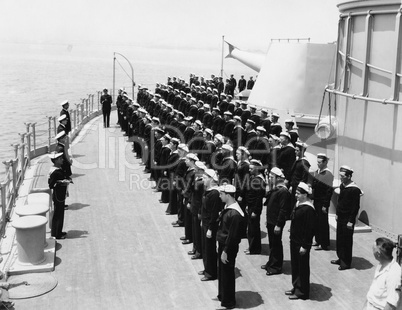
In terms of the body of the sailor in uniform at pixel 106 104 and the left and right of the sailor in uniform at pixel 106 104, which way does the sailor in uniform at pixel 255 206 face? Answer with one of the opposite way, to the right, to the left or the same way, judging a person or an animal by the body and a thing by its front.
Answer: to the right

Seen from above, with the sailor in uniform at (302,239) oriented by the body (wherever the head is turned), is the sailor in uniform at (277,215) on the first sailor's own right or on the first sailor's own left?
on the first sailor's own right

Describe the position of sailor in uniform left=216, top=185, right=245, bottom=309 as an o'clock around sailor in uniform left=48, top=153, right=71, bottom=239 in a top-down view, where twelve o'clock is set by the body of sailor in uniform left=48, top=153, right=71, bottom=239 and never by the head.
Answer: sailor in uniform left=216, top=185, right=245, bottom=309 is roughly at 2 o'clock from sailor in uniform left=48, top=153, right=71, bottom=239.

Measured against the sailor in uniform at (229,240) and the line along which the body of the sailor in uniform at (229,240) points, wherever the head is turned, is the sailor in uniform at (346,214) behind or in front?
behind

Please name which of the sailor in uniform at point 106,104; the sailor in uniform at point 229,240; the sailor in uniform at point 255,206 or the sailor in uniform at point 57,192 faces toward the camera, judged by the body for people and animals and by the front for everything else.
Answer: the sailor in uniform at point 106,104

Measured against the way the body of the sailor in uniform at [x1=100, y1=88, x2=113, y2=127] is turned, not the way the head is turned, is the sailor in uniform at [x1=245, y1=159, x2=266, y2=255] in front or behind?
in front

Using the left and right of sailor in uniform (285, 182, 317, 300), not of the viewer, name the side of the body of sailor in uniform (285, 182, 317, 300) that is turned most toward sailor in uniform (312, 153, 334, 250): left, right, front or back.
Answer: right

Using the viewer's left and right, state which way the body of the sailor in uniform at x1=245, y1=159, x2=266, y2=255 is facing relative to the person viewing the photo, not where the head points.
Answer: facing to the left of the viewer

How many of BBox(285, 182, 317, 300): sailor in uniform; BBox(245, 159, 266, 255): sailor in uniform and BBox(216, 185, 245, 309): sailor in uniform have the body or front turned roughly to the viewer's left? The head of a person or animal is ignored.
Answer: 3

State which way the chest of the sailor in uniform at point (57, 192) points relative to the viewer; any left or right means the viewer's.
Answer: facing to the right of the viewer

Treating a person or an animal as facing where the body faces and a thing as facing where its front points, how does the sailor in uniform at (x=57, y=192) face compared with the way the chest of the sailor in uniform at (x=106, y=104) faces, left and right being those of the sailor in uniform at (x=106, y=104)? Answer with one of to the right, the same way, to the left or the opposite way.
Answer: to the left
